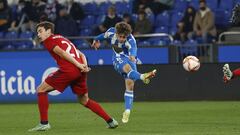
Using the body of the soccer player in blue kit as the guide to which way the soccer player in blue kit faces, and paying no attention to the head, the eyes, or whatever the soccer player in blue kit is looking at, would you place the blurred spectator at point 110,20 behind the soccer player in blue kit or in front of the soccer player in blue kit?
behind

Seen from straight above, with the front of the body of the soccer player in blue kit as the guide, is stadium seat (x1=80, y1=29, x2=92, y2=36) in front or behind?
behind

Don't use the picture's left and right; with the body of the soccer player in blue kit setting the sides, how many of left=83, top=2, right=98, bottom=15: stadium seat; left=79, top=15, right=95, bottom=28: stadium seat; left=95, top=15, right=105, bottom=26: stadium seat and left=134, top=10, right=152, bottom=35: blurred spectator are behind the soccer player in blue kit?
4

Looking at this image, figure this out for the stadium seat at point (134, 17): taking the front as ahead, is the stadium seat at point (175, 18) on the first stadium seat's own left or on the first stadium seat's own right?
on the first stadium seat's own left

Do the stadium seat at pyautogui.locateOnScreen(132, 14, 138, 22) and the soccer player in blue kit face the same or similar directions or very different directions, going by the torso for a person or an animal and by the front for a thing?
same or similar directions

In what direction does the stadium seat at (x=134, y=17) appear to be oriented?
toward the camera

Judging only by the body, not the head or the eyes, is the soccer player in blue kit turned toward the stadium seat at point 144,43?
no

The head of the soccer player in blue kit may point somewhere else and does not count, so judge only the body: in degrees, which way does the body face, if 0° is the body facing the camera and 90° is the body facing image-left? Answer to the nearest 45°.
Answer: approximately 0°

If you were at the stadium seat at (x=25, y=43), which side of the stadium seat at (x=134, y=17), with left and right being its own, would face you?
right

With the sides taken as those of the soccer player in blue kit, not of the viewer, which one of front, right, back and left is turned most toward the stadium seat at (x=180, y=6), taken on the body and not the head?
back

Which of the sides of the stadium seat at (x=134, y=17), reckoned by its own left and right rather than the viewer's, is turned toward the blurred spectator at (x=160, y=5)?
left

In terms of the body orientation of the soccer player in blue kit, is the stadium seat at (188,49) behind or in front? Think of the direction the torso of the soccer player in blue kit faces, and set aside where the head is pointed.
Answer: behind

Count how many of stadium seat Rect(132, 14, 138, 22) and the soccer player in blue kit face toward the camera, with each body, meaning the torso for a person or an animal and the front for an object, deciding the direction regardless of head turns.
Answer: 2
